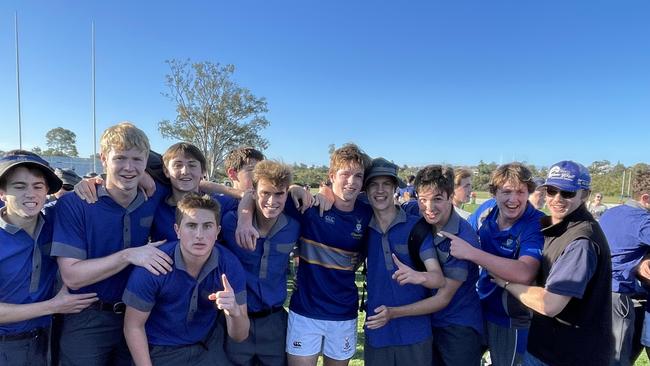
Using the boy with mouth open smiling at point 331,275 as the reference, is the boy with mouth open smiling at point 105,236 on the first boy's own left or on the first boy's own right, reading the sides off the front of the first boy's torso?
on the first boy's own right

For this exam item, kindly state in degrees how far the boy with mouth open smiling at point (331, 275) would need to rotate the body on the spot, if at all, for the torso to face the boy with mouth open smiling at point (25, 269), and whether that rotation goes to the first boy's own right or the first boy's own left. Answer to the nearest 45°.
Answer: approximately 90° to the first boy's own right

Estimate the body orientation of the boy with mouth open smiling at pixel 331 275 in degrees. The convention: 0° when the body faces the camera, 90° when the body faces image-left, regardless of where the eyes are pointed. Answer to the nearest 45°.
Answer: approximately 0°

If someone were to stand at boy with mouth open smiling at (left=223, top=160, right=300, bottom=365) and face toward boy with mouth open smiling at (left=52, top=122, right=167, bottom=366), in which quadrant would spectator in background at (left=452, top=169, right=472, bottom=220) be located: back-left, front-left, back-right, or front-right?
back-right

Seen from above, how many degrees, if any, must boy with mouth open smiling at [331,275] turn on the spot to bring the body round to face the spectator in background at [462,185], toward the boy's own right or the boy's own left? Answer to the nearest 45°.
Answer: approximately 135° to the boy's own left

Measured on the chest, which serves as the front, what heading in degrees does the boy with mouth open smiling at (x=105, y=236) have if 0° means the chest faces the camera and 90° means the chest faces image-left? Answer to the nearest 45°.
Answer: approximately 315°

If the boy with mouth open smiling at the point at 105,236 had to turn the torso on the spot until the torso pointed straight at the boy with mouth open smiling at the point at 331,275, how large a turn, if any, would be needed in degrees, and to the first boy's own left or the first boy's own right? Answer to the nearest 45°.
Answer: approximately 45° to the first boy's own left

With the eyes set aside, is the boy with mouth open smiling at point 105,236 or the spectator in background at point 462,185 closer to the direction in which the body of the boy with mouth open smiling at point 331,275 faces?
the boy with mouth open smiling

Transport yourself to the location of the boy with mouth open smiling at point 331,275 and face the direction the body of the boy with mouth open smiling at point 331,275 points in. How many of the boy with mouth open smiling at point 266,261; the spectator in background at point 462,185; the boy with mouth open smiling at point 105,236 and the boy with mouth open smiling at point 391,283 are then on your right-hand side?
2

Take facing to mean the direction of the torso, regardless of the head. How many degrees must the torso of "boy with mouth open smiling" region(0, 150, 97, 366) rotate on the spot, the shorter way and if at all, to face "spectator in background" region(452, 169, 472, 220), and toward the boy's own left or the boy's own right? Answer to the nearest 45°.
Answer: approximately 45° to the boy's own left
